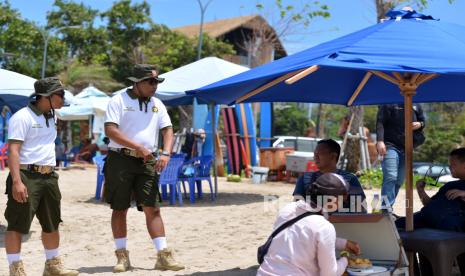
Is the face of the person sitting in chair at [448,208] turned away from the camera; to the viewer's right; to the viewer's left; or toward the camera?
to the viewer's left

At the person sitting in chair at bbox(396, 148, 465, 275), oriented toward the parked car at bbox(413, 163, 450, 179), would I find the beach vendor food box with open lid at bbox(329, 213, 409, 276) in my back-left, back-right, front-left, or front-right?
back-left

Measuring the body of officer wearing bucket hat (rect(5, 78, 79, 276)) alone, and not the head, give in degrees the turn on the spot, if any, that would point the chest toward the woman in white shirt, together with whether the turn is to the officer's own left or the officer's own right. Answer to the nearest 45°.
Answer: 0° — they already face them

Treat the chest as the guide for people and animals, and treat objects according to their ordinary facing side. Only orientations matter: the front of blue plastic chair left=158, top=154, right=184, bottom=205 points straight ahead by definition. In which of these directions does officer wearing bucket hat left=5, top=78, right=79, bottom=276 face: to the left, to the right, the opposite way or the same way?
to the left

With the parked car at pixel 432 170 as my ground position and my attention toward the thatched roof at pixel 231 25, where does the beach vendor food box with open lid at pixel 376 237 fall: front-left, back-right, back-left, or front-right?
back-left

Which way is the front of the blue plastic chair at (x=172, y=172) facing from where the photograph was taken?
facing the viewer and to the left of the viewer

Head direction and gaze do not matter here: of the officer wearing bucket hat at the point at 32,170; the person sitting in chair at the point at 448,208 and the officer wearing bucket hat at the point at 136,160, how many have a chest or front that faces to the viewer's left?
1

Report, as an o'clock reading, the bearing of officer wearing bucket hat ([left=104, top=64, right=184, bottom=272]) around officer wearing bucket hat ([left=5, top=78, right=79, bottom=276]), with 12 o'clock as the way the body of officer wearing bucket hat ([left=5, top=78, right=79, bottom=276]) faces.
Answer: officer wearing bucket hat ([left=104, top=64, right=184, bottom=272]) is roughly at 10 o'clock from officer wearing bucket hat ([left=5, top=78, right=79, bottom=276]).

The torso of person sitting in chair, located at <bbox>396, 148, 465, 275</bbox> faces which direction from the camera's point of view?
to the viewer's left

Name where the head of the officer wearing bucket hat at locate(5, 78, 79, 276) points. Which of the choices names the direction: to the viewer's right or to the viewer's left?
to the viewer's right

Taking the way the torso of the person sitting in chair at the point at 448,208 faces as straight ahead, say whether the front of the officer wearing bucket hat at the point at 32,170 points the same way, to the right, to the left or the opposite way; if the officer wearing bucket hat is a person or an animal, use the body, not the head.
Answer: the opposite way

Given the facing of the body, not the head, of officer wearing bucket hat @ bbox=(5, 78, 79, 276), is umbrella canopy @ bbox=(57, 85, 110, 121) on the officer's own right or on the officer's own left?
on the officer's own left
